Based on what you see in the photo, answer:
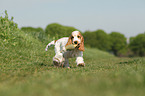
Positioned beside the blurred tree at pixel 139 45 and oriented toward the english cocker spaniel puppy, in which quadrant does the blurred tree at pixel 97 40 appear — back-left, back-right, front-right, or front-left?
front-right

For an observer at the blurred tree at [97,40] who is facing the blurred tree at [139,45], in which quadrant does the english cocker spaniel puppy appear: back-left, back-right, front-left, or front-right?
back-right

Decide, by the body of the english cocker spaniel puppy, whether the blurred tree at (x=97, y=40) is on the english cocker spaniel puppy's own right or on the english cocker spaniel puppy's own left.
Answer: on the english cocker spaniel puppy's own left

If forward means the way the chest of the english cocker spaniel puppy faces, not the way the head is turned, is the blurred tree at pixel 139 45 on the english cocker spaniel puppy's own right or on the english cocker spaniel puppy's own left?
on the english cocker spaniel puppy's own left

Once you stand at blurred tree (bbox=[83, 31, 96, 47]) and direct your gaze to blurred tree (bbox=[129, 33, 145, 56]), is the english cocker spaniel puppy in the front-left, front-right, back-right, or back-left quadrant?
back-right

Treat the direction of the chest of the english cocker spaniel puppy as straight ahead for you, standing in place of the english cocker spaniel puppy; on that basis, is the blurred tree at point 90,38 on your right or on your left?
on your left

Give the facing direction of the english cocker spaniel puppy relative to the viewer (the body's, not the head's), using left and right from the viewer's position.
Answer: facing the viewer and to the right of the viewer
